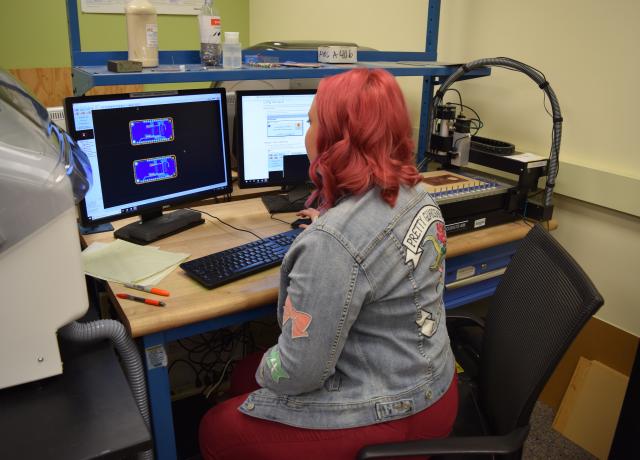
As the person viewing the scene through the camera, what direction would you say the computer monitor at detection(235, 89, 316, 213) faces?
facing the viewer

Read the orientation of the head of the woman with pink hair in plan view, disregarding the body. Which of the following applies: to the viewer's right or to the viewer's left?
to the viewer's left

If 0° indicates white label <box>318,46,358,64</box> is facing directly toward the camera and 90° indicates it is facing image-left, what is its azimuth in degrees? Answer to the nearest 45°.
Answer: approximately 0°

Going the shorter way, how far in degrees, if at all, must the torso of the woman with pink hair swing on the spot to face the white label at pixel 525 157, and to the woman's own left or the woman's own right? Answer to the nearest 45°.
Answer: approximately 90° to the woman's own right

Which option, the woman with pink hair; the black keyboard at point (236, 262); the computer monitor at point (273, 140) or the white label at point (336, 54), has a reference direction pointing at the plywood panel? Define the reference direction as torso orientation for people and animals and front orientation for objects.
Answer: the woman with pink hair

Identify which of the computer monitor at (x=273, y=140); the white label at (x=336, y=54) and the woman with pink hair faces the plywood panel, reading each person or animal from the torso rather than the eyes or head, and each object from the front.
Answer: the woman with pink hair

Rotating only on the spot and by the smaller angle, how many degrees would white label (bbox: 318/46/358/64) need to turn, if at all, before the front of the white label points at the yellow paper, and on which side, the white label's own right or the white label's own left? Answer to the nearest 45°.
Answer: approximately 45° to the white label's own right

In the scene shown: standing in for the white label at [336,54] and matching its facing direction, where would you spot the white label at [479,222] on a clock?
the white label at [479,222] is roughly at 10 o'clock from the white label at [336,54].
